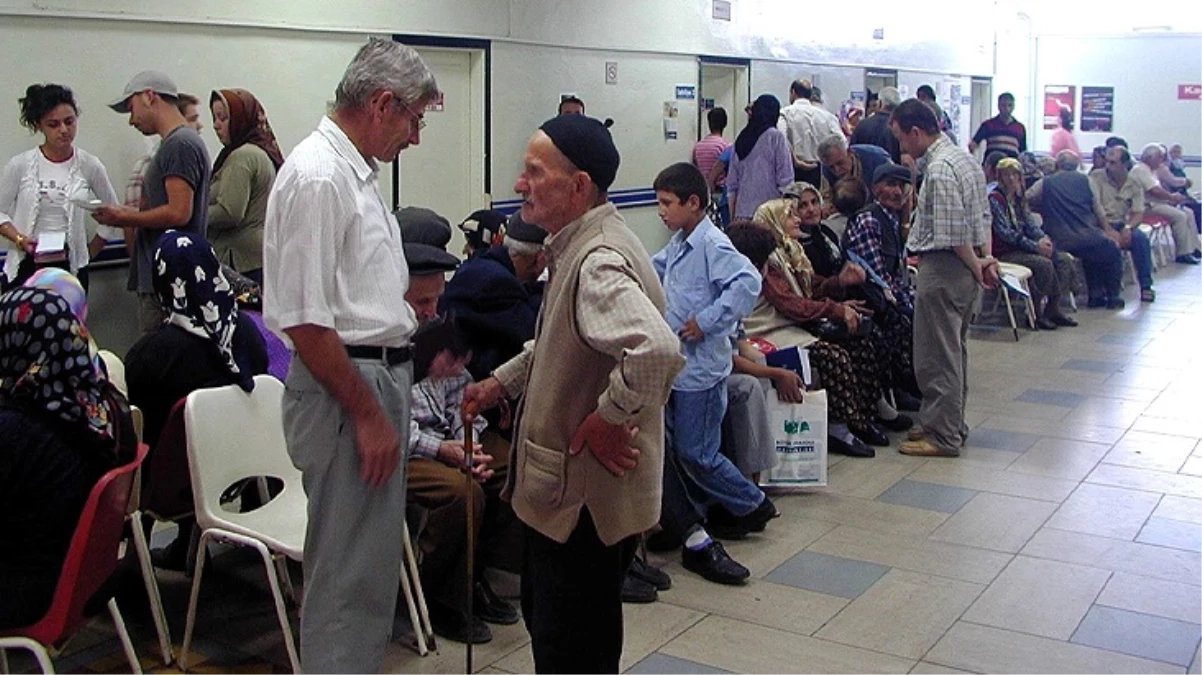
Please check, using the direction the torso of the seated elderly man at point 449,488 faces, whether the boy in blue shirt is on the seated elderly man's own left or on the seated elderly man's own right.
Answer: on the seated elderly man's own left

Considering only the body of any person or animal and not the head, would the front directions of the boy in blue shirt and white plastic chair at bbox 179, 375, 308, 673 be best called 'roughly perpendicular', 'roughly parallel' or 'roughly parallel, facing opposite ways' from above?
roughly perpendicular

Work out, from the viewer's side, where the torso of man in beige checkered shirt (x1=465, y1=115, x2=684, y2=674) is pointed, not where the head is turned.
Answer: to the viewer's left

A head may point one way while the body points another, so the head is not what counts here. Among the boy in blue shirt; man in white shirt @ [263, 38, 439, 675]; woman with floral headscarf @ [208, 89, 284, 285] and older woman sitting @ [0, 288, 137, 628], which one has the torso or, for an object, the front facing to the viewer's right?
the man in white shirt

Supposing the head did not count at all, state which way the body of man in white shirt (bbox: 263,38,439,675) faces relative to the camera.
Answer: to the viewer's right

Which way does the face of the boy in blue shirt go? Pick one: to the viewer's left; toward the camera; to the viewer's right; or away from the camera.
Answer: to the viewer's left

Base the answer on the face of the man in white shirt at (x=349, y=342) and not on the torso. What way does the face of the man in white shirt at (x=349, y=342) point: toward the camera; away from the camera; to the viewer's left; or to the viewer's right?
to the viewer's right
